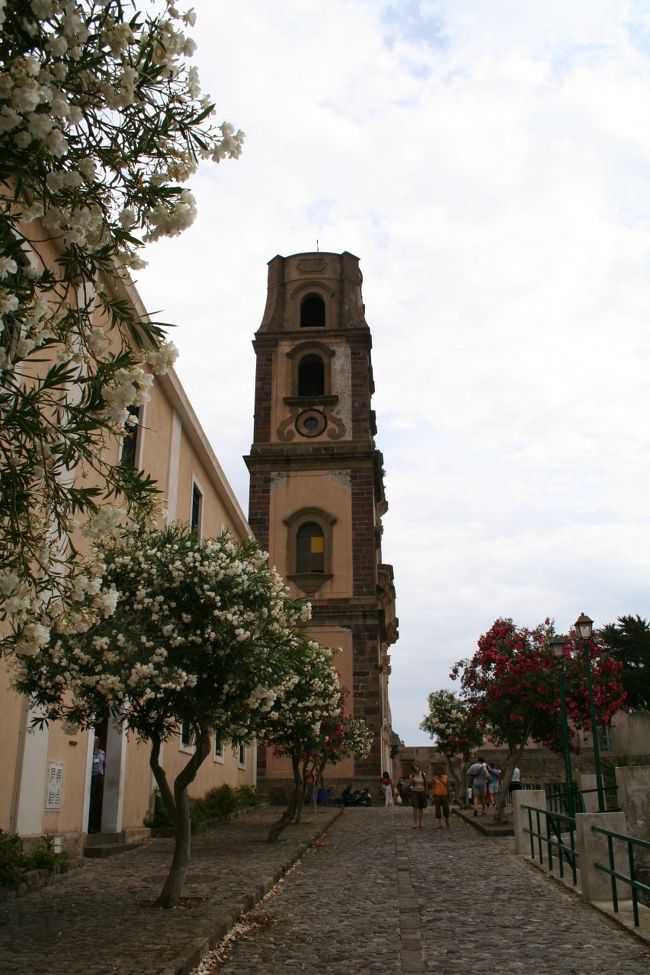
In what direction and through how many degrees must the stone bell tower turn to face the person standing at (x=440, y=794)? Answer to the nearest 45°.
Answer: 0° — it already faces them

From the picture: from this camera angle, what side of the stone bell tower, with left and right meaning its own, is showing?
front

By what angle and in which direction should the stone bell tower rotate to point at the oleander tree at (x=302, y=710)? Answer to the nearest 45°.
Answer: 0° — it already faces it

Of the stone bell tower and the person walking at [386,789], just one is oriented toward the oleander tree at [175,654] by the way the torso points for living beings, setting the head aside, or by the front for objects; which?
the stone bell tower

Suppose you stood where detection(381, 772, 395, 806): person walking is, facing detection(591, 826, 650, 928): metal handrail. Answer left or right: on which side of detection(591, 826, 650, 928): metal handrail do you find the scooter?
right
